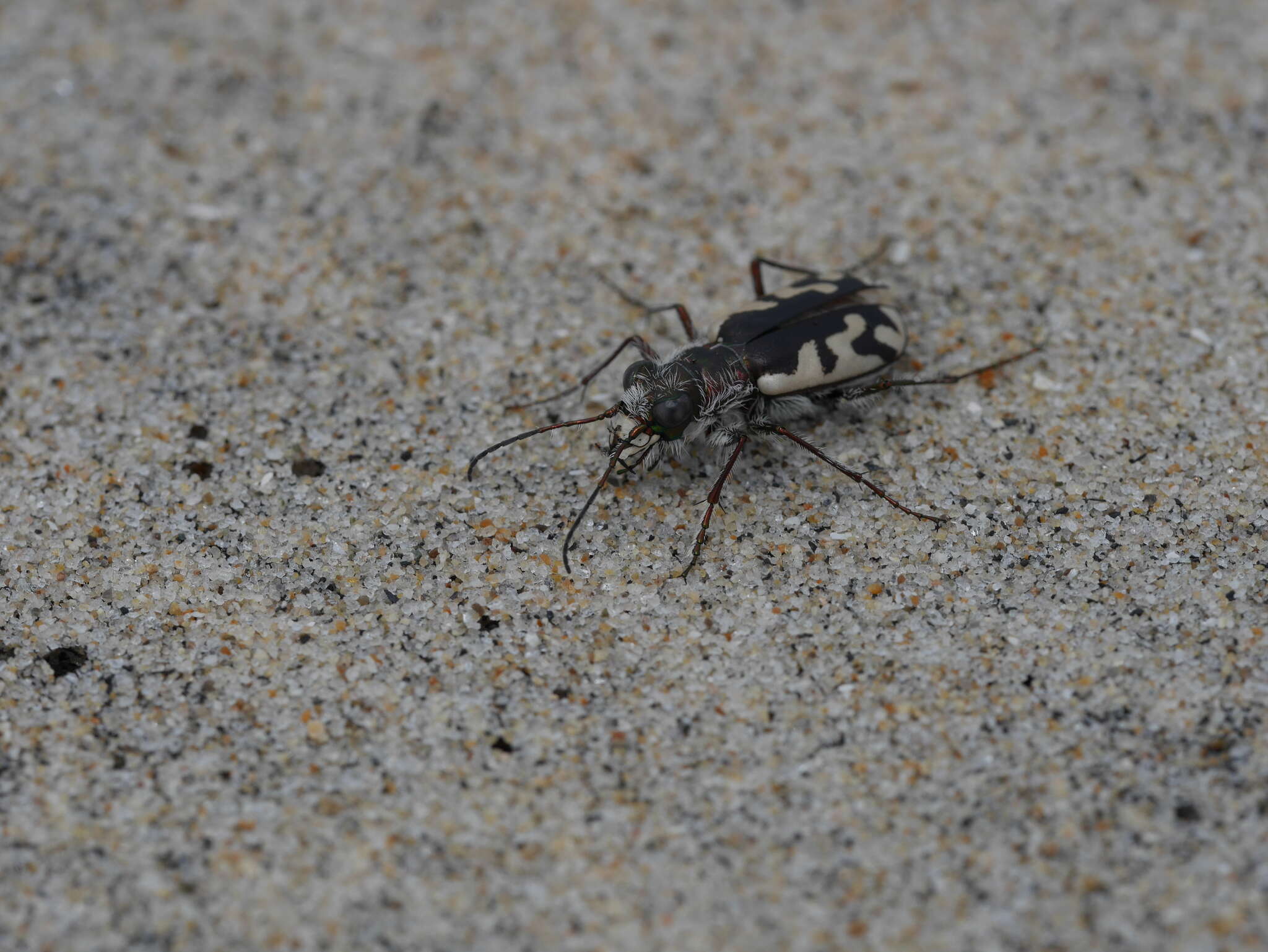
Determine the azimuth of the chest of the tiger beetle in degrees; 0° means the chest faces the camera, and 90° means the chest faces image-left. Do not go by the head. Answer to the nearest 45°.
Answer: approximately 45°
